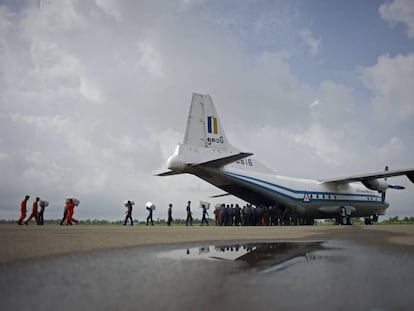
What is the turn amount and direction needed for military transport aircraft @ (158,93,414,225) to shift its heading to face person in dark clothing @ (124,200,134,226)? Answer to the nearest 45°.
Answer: approximately 135° to its left

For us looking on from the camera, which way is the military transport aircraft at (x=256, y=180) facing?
facing away from the viewer and to the right of the viewer

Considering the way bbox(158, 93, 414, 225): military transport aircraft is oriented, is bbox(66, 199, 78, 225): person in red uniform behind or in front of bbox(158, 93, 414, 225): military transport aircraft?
behind
